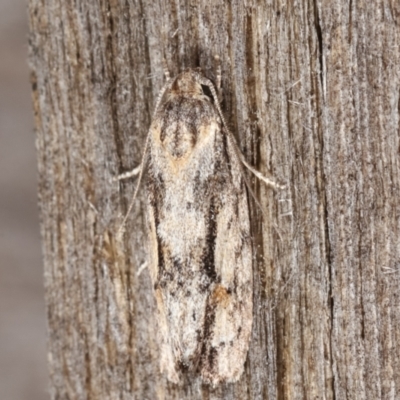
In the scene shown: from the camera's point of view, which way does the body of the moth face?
away from the camera
